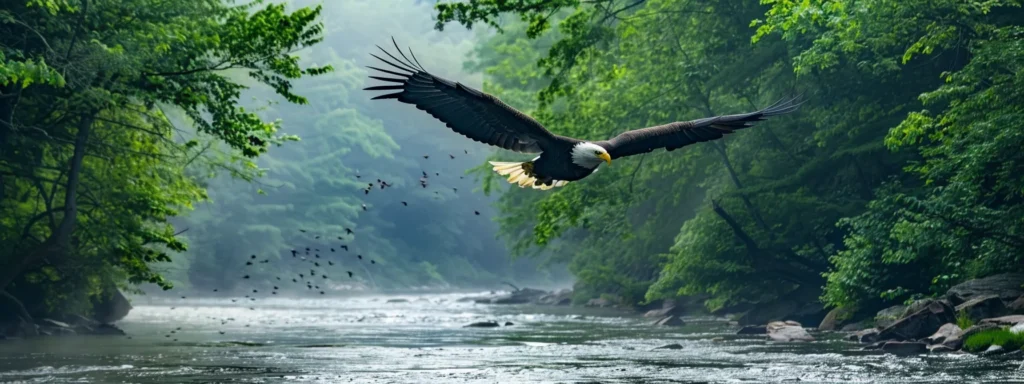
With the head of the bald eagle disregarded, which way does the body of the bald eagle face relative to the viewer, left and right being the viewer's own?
facing the viewer and to the right of the viewer
